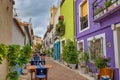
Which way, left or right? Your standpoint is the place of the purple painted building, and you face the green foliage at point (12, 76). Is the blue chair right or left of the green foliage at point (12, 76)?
right

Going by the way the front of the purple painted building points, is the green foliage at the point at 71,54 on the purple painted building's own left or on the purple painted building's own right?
on the purple painted building's own right

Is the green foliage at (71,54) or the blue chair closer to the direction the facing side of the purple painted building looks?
the blue chair

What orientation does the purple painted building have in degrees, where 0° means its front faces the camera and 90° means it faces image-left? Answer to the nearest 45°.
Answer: approximately 45°

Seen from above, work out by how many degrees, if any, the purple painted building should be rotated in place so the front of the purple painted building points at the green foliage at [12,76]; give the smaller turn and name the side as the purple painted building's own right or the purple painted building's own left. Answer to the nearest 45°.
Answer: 0° — it already faces it
